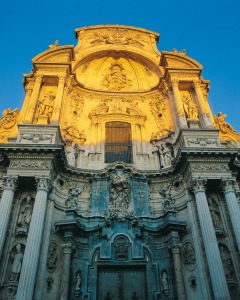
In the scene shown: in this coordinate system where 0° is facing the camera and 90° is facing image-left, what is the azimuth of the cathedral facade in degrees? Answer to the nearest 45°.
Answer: approximately 0°
